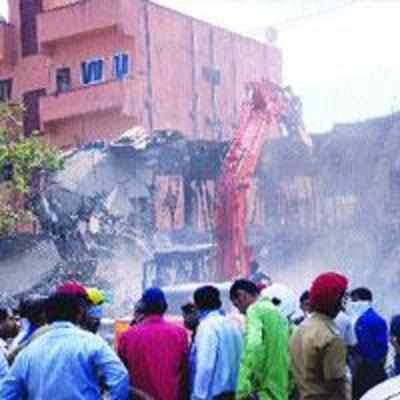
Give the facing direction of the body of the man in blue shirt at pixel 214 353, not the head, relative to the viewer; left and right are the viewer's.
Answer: facing away from the viewer and to the left of the viewer

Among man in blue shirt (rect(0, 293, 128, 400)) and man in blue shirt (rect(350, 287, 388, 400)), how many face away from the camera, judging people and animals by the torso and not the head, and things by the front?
1

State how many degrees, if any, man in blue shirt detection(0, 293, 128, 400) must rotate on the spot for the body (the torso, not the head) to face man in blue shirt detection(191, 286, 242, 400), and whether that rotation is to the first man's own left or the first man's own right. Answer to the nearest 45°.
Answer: approximately 45° to the first man's own right

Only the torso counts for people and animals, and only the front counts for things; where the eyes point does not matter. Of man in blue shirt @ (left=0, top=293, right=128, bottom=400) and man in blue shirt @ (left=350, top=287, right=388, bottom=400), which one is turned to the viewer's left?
man in blue shirt @ (left=350, top=287, right=388, bottom=400)

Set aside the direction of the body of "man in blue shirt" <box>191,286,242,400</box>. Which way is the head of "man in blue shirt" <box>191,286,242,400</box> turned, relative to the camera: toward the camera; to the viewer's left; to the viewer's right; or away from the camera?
away from the camera

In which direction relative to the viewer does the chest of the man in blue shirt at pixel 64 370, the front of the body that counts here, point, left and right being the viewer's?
facing away from the viewer

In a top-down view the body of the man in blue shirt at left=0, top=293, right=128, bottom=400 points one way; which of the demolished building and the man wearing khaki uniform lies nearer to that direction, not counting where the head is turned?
the demolished building

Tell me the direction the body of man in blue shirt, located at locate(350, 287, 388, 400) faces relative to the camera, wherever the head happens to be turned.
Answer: to the viewer's left

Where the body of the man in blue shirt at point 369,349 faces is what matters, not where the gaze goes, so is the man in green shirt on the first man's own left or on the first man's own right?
on the first man's own left

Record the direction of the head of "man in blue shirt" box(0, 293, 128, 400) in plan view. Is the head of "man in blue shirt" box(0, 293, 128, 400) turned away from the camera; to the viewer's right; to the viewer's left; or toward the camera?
away from the camera
